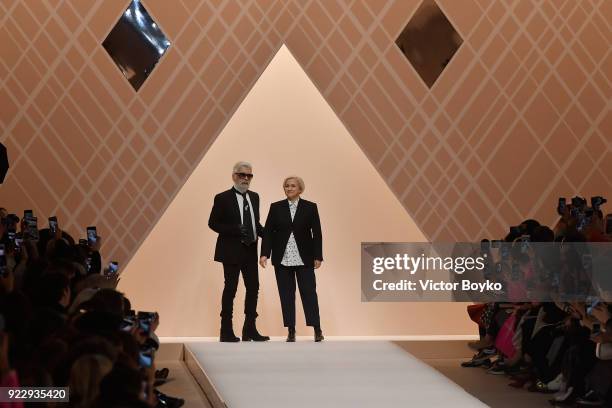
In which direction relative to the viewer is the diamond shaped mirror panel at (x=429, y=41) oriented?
toward the camera

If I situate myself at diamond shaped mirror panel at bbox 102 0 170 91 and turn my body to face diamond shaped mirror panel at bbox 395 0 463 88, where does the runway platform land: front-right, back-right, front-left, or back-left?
front-right

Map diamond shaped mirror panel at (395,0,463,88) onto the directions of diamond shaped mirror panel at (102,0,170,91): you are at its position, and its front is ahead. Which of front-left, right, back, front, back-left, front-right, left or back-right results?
left

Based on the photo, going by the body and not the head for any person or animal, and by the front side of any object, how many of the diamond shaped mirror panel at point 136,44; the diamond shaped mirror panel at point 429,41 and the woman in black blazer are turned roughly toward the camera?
3

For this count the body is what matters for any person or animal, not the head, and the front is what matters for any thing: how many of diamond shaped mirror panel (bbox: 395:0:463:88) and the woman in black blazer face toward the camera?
2

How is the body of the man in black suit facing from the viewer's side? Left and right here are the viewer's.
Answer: facing the viewer and to the right of the viewer

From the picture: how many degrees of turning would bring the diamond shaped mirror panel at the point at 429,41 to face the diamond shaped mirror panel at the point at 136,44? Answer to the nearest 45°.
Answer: approximately 90° to its right

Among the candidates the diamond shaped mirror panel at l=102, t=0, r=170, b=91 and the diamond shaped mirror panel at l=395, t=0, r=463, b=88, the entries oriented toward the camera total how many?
2

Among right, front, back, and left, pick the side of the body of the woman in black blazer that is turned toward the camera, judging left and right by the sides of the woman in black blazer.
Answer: front
